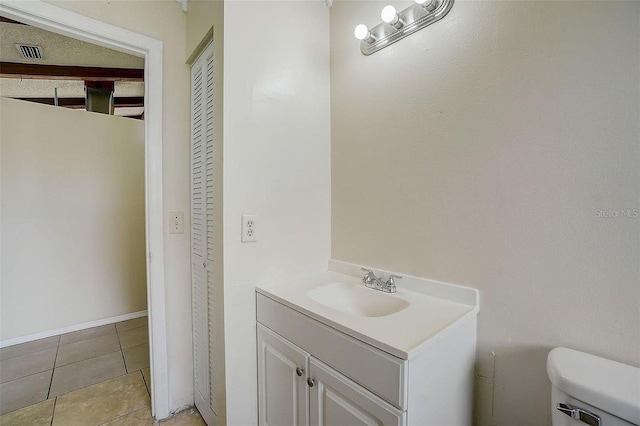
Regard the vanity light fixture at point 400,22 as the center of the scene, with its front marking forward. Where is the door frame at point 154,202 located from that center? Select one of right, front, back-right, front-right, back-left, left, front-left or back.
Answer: front-right

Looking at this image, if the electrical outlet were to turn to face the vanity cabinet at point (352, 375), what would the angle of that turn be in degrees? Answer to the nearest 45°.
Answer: approximately 45° to its left

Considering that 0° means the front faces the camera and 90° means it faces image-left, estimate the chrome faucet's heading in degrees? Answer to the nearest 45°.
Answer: approximately 45°

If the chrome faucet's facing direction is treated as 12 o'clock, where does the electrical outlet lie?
The electrical outlet is roughly at 1 o'clock from the chrome faucet.

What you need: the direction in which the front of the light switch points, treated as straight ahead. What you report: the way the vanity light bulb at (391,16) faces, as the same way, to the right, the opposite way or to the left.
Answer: to the right

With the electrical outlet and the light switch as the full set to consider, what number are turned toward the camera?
2

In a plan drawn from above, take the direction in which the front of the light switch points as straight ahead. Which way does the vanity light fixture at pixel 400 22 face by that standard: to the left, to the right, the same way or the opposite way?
to the right

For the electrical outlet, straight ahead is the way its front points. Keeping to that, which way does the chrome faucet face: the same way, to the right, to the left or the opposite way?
to the right

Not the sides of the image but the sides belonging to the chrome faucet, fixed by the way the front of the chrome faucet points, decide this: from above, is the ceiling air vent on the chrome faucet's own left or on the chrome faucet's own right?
on the chrome faucet's own right

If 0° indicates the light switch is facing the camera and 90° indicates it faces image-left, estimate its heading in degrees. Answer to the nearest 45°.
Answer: approximately 0°
